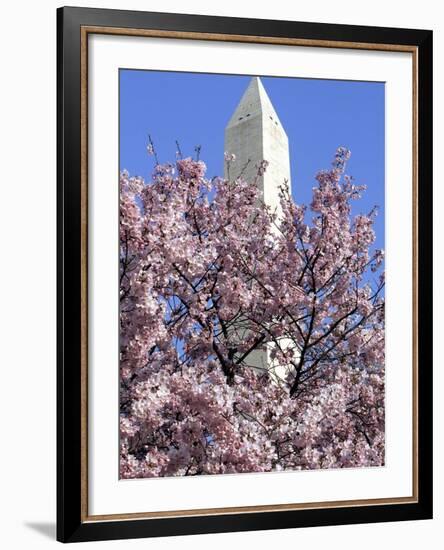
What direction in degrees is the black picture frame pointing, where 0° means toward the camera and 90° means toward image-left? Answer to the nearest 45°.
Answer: approximately 315°
